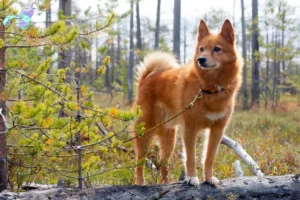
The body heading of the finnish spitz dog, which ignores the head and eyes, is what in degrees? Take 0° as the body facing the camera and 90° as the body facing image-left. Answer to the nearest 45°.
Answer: approximately 315°

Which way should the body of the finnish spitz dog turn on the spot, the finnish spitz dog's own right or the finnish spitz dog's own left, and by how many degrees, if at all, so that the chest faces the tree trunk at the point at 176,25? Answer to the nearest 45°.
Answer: approximately 135° to the finnish spitz dog's own left

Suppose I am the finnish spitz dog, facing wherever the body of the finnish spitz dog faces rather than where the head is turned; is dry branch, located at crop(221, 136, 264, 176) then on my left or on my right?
on my left
